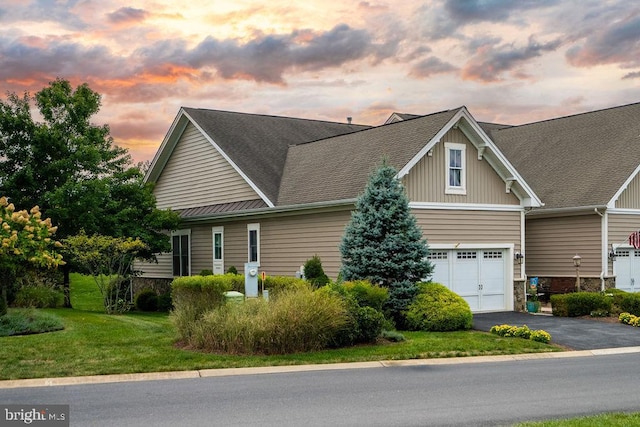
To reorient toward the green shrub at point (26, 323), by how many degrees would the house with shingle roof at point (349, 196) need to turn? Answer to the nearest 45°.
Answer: approximately 90° to its right

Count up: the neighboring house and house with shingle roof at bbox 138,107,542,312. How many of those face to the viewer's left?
0

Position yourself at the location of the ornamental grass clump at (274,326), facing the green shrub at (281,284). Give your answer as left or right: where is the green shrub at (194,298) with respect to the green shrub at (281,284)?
left

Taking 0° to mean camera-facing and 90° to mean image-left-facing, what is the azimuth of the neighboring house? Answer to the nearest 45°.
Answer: approximately 315°

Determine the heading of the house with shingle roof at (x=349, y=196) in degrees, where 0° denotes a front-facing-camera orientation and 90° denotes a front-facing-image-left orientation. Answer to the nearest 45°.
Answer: approximately 315°

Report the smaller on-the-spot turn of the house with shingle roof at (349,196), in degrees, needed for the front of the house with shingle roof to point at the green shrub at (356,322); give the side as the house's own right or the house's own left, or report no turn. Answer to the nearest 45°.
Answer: approximately 45° to the house's own right

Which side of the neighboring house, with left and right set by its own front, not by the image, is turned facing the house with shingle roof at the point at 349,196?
right

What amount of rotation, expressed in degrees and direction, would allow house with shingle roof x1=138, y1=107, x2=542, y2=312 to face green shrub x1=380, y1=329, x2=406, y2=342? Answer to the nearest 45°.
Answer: approximately 45° to its right

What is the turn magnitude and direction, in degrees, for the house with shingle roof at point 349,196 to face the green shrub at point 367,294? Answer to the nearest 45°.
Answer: approximately 45° to its right

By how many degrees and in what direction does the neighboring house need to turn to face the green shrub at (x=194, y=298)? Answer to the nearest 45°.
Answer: approximately 90° to its right

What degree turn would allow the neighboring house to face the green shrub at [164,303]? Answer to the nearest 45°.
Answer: approximately 135° to its right

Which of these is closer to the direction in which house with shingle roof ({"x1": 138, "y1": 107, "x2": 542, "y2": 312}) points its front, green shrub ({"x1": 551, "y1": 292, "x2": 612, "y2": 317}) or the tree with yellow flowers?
the green shrub

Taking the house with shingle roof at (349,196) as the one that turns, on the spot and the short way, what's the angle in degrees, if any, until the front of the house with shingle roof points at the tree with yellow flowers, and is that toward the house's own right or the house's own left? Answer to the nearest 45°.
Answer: approximately 90° to the house's own right

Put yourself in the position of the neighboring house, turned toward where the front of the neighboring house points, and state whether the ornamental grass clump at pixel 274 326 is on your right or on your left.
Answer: on your right

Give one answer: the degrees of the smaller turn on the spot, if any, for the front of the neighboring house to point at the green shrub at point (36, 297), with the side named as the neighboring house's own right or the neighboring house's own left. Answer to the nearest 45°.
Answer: approximately 90° to the neighboring house's own right
